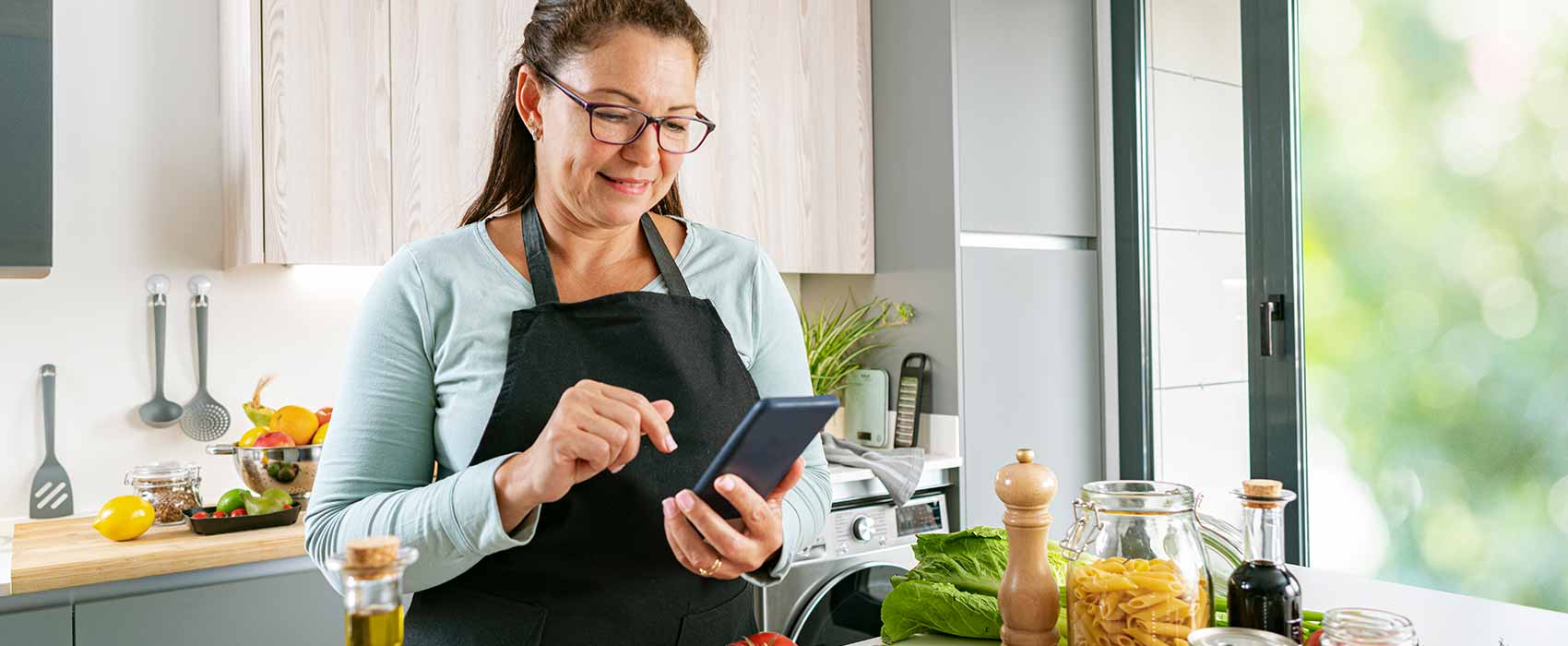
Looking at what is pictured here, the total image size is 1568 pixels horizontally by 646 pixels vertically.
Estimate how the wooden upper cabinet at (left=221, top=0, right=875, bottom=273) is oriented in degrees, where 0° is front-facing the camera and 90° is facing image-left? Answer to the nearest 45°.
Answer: approximately 0°

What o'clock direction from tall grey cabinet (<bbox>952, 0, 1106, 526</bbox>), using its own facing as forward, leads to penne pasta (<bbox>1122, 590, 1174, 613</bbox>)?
The penne pasta is roughly at 12 o'clock from the tall grey cabinet.

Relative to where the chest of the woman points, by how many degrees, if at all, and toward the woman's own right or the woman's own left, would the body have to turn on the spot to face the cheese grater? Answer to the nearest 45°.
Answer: approximately 90° to the woman's own left

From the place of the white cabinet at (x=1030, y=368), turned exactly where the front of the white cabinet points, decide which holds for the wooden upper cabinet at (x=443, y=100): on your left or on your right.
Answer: on your right

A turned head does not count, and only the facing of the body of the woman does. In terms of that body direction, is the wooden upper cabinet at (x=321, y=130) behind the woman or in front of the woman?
behind

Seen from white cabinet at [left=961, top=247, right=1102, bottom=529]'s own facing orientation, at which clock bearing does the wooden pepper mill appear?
The wooden pepper mill is roughly at 12 o'clock from the white cabinet.
